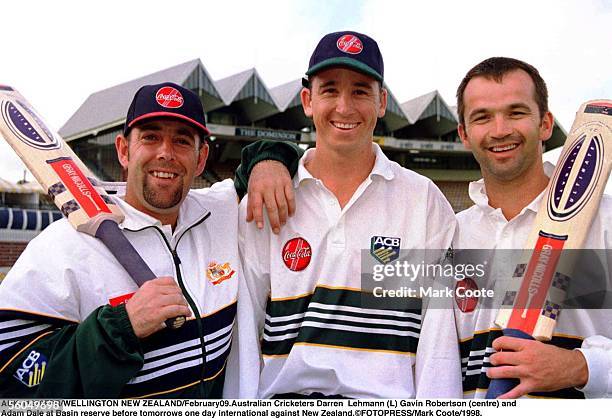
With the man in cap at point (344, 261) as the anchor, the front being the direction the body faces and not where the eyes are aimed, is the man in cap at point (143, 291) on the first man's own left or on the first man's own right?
on the first man's own right

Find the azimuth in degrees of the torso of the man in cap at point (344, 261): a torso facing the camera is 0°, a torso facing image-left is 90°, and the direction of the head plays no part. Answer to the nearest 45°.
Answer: approximately 0°
